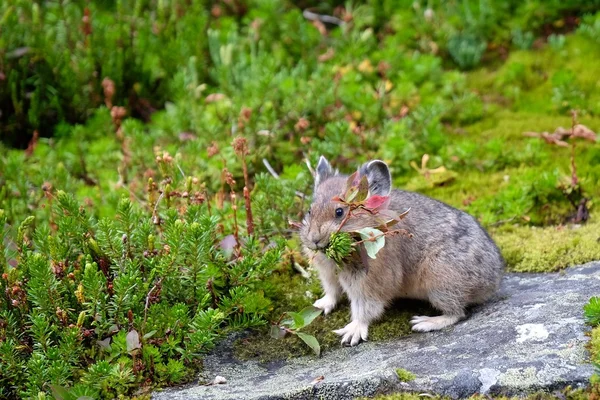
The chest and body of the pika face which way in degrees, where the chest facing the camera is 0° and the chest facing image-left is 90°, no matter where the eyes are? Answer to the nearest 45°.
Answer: approximately 45°

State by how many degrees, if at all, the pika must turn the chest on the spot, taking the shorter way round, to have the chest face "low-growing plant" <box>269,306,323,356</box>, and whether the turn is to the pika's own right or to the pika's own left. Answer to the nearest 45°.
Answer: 0° — it already faces it

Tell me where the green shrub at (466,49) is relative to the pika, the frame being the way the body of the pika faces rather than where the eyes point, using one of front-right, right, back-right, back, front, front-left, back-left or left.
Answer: back-right

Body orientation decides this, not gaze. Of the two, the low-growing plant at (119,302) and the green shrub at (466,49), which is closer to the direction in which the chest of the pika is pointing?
the low-growing plant

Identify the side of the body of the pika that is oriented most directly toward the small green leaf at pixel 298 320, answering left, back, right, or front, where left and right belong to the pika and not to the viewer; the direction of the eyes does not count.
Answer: front
